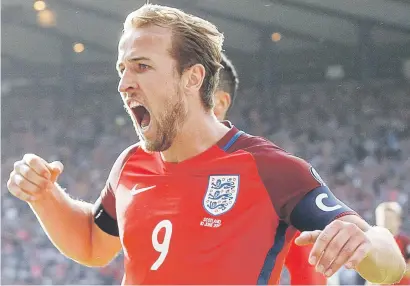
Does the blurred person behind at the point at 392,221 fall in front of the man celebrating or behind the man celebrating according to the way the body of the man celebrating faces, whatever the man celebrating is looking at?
behind

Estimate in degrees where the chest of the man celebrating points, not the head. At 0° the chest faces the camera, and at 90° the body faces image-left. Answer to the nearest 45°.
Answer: approximately 45°
